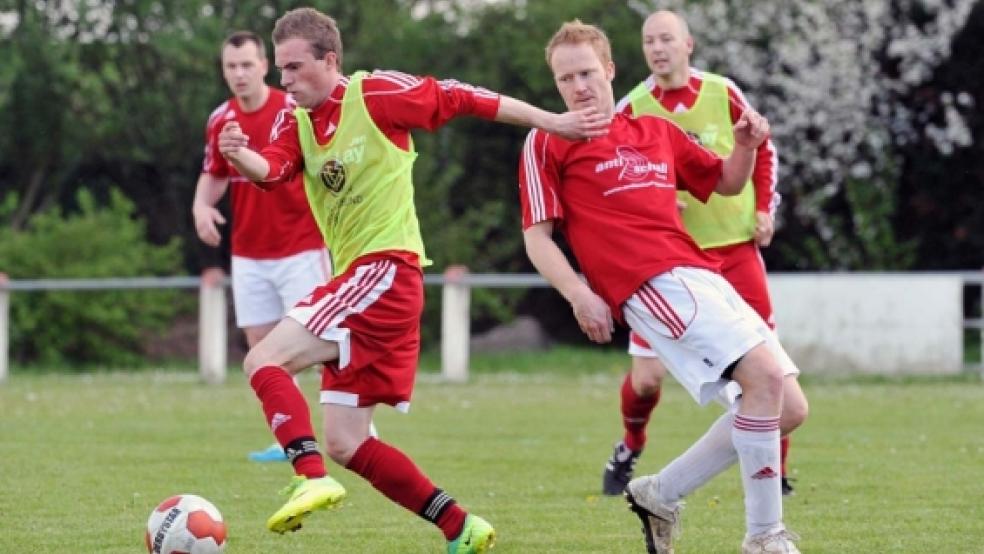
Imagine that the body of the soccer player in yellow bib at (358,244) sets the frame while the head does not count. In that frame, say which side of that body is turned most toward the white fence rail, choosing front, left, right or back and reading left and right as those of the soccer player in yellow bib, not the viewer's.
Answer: back

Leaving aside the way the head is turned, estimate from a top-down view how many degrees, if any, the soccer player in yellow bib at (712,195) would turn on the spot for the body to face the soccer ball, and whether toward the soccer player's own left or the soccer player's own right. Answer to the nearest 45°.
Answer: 0° — they already face it

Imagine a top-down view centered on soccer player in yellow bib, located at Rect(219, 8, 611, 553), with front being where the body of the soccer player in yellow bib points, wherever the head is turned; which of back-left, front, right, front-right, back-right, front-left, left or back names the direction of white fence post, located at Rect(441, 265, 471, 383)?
back-right

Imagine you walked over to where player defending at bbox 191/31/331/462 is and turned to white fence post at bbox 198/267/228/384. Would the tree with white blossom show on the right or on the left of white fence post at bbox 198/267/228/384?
right

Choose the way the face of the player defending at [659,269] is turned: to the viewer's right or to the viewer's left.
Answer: to the viewer's left

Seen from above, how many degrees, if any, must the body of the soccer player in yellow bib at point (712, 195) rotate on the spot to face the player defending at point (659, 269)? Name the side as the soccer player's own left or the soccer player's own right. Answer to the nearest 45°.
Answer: approximately 45° to the soccer player's own left

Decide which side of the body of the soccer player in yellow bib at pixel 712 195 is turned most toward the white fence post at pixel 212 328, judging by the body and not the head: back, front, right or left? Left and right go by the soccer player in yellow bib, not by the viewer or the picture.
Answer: right

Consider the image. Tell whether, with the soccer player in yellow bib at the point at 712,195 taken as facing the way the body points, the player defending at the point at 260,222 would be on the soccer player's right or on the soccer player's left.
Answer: on the soccer player's right

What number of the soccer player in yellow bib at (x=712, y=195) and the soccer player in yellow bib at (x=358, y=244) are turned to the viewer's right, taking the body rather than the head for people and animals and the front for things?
0

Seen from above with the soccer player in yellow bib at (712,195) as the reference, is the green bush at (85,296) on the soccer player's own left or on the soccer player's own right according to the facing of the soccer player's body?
on the soccer player's own right

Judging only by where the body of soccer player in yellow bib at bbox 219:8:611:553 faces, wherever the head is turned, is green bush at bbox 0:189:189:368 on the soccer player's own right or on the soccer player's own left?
on the soccer player's own right
